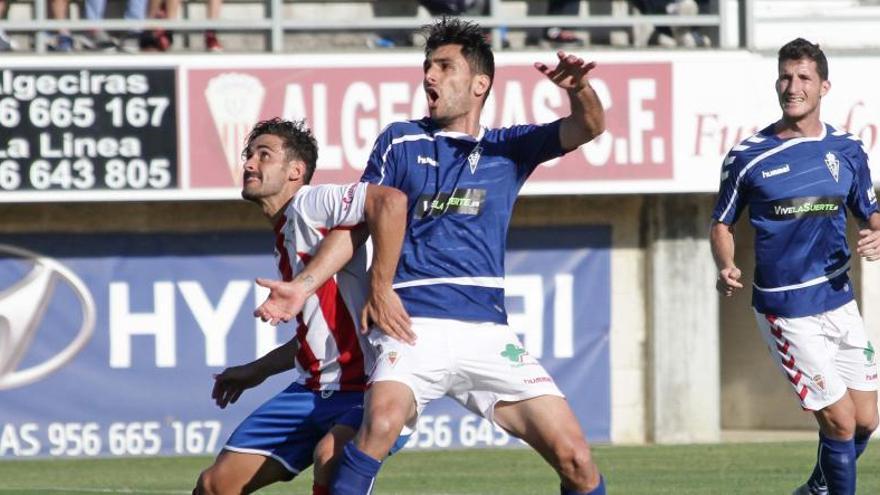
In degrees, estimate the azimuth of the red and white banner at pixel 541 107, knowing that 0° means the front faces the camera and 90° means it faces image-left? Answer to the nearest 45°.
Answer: approximately 0°

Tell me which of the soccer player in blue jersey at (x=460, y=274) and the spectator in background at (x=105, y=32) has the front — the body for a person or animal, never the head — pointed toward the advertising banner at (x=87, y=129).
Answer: the spectator in background

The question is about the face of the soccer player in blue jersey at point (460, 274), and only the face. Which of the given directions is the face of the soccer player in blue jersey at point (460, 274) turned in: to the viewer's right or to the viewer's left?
to the viewer's left

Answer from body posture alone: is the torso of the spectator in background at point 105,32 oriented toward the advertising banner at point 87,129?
yes

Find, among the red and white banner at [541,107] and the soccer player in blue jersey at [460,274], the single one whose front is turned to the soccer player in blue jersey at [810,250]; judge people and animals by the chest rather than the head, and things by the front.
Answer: the red and white banner
